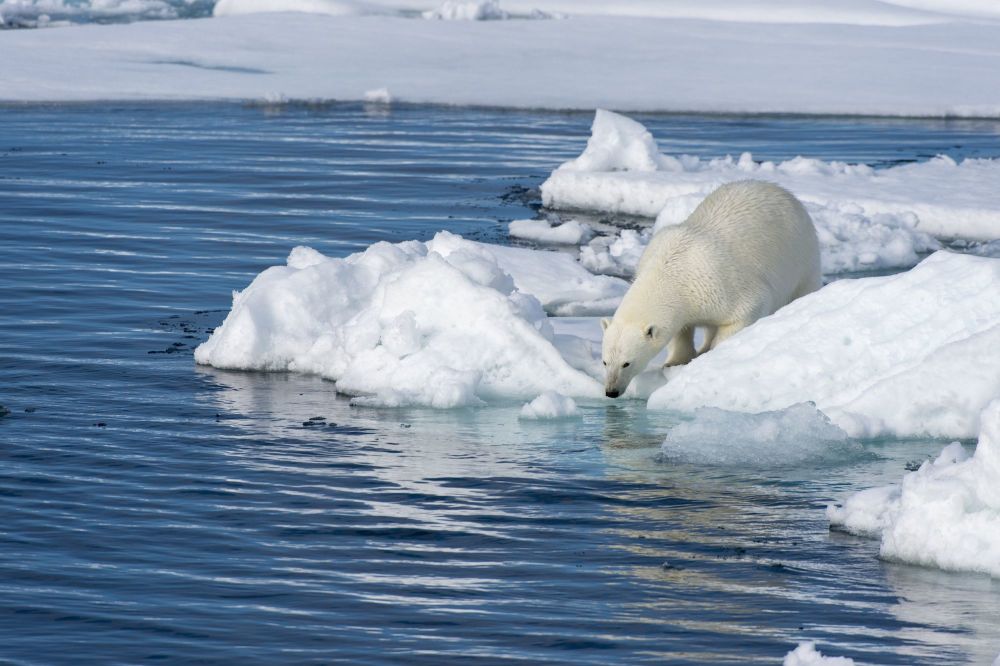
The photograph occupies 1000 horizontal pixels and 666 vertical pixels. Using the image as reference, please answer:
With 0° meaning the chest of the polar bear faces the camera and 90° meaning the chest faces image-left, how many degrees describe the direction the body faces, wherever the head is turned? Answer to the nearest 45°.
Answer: approximately 45°

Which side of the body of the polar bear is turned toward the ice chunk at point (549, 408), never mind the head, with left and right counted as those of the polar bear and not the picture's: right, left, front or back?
front

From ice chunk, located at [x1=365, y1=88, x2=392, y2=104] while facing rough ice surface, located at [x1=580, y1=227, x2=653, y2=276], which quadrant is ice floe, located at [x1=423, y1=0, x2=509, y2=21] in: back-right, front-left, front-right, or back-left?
back-left

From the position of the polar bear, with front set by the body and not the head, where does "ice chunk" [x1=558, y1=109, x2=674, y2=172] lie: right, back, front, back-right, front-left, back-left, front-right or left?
back-right

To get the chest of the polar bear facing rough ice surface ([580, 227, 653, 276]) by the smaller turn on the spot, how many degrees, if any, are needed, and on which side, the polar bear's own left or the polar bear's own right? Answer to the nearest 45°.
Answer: approximately 135° to the polar bear's own right

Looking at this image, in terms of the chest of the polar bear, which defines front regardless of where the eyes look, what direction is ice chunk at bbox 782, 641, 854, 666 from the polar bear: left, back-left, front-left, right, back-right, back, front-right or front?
front-left

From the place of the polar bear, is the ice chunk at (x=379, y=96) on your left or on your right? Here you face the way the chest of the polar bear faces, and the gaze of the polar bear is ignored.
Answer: on your right

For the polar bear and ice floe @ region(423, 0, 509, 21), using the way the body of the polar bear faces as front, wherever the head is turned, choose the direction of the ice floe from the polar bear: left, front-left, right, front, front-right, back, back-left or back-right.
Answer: back-right

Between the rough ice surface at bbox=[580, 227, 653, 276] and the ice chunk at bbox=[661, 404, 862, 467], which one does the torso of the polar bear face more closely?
the ice chunk

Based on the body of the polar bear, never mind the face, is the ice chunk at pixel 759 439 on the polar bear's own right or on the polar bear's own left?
on the polar bear's own left

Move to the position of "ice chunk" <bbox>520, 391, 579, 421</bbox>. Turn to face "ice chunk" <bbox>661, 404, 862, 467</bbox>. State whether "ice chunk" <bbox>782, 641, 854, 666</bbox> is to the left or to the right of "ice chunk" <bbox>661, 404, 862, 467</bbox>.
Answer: right

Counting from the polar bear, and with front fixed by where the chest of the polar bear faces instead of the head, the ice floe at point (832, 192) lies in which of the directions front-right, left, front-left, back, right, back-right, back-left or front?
back-right
